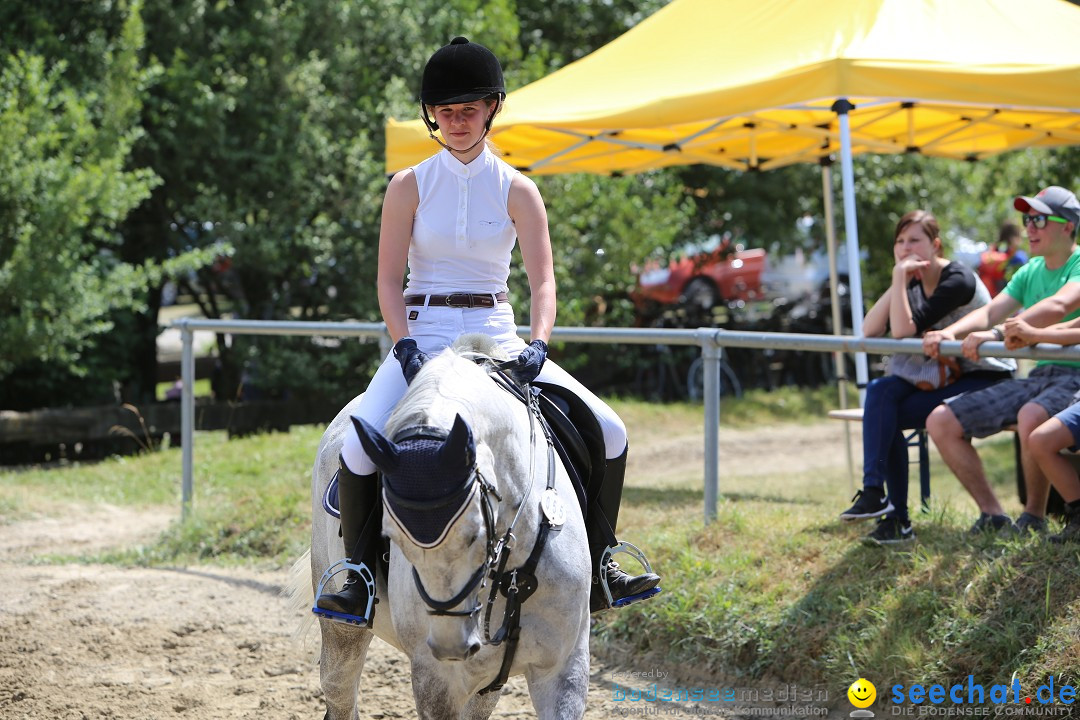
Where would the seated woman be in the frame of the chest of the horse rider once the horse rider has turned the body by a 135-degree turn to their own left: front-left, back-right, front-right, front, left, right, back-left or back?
front

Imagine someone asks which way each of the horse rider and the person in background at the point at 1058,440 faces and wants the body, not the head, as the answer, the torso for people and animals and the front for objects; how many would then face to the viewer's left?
1

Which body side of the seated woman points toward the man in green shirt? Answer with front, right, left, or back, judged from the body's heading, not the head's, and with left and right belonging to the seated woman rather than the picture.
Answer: left

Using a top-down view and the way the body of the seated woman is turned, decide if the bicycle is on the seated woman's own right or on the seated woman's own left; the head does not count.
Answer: on the seated woman's own right

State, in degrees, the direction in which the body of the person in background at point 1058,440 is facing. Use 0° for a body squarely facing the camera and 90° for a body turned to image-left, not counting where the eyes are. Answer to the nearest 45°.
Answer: approximately 90°
